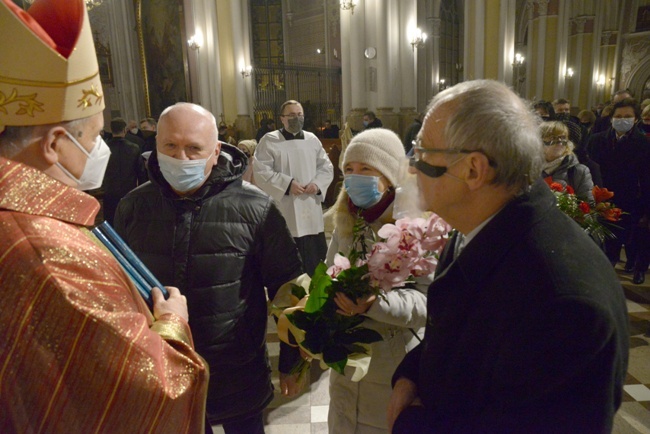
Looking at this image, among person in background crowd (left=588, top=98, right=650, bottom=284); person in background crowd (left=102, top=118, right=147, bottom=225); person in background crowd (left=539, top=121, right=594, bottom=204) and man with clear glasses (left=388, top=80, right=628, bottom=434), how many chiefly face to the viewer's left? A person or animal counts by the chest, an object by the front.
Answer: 1

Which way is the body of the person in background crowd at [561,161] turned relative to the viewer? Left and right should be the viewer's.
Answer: facing the viewer

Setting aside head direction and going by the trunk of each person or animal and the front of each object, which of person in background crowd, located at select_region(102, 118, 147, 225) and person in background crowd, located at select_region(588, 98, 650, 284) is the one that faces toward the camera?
person in background crowd, located at select_region(588, 98, 650, 284)

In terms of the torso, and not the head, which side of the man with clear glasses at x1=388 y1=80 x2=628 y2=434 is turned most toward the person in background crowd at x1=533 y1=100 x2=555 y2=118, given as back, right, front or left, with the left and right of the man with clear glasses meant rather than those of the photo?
right

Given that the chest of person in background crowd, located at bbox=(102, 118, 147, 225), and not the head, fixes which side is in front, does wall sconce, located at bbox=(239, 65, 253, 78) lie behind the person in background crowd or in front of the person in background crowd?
in front

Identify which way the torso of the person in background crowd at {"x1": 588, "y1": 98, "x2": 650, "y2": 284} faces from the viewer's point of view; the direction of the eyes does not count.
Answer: toward the camera

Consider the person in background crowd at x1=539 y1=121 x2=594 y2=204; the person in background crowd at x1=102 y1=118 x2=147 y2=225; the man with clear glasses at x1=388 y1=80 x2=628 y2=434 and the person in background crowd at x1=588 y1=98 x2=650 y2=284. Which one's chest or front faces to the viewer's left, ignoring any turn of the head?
the man with clear glasses

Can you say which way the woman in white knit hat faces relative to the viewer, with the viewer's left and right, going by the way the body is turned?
facing the viewer and to the left of the viewer

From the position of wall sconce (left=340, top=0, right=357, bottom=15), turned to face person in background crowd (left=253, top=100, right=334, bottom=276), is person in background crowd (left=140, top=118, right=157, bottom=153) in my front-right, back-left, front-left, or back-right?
front-right

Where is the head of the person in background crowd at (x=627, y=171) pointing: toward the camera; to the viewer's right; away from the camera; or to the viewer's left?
toward the camera

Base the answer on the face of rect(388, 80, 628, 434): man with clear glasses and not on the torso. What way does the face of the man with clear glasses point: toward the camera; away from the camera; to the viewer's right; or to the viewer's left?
to the viewer's left

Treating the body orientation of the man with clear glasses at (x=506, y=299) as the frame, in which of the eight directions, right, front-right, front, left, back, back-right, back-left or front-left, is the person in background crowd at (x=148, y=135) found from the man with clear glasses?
front-right

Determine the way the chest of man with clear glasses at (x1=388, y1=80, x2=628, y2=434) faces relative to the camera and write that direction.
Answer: to the viewer's left

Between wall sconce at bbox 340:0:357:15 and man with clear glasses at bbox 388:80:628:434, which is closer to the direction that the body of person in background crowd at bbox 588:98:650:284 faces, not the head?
the man with clear glasses

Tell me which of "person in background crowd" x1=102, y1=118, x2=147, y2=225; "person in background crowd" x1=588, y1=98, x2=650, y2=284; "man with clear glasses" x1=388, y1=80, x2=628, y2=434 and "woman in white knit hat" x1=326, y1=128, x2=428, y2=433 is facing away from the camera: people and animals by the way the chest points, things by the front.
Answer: "person in background crowd" x1=102, y1=118, x2=147, y2=225
